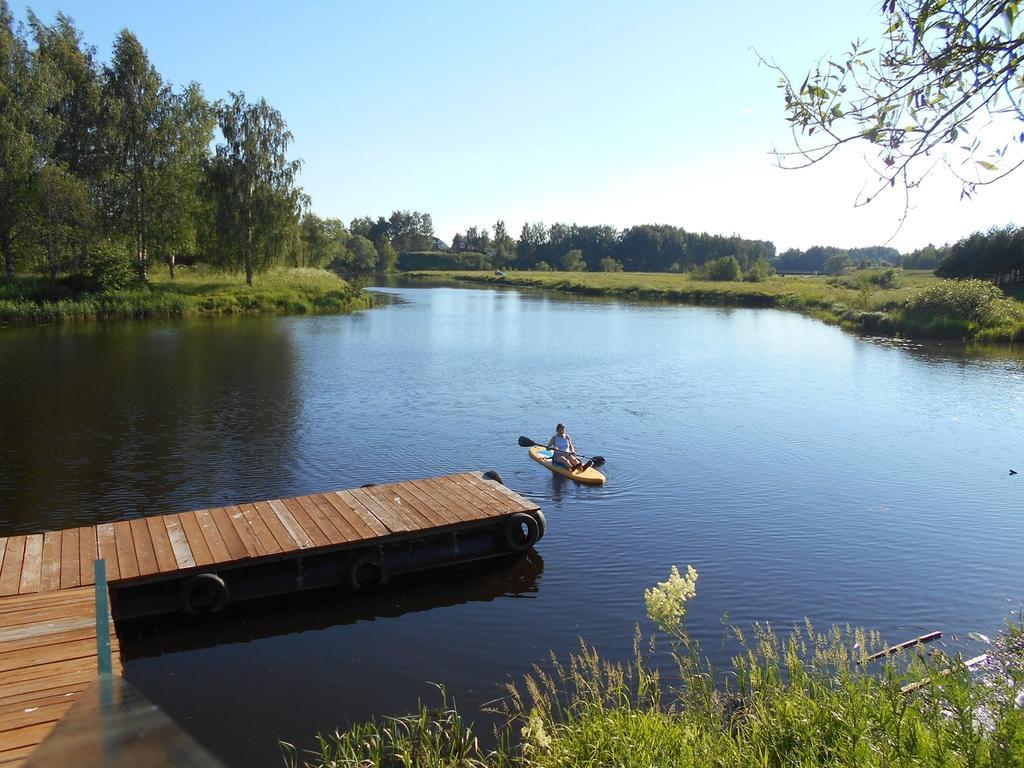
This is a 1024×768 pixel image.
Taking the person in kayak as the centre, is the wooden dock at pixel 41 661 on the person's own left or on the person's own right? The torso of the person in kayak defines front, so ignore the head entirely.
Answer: on the person's own right

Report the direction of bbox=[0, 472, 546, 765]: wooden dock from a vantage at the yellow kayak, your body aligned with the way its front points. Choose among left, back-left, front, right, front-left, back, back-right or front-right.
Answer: right

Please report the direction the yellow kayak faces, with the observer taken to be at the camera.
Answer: facing the viewer and to the right of the viewer

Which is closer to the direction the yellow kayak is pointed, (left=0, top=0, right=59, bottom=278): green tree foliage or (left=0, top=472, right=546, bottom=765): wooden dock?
the wooden dock

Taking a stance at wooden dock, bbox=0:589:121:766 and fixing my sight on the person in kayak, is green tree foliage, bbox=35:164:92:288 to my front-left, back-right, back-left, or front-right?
front-left

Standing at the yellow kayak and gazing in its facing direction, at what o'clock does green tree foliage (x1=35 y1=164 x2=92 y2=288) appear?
The green tree foliage is roughly at 6 o'clock from the yellow kayak.

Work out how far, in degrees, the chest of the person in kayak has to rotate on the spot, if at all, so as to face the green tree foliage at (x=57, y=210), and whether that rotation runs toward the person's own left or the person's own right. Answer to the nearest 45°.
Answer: approximately 180°

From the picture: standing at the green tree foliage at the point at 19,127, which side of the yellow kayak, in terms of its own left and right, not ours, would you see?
back
